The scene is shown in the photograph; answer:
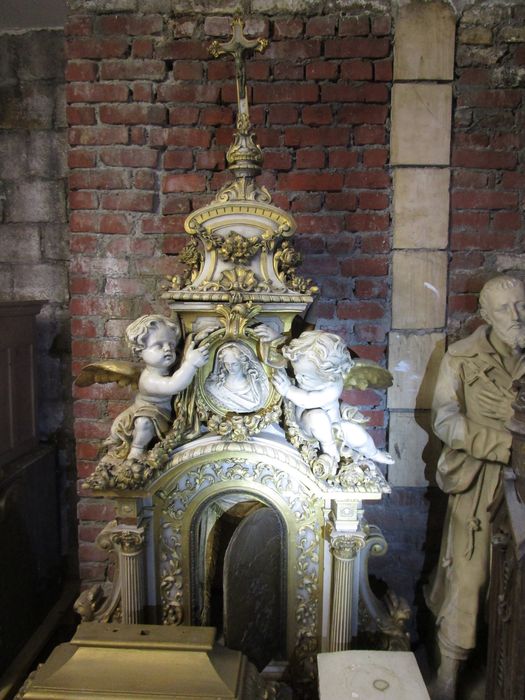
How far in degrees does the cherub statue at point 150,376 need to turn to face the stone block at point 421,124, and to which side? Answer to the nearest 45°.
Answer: approximately 45° to its left

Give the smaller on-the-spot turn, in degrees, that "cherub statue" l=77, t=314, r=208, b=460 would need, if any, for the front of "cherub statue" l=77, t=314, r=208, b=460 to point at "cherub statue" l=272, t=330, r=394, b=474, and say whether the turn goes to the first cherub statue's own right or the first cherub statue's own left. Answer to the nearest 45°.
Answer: approximately 45° to the first cherub statue's own left

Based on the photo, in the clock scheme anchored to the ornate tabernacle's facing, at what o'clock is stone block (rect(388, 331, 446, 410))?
The stone block is roughly at 8 o'clock from the ornate tabernacle.

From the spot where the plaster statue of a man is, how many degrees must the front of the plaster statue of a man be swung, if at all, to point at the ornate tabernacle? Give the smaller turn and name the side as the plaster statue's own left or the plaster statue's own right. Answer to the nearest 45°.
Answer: approximately 90° to the plaster statue's own right

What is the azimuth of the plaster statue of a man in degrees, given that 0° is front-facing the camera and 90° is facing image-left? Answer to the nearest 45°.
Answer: approximately 315°

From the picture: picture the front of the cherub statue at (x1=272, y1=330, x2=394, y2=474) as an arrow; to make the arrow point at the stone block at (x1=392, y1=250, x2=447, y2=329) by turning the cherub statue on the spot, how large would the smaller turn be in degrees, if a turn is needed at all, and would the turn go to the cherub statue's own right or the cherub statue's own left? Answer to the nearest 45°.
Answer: approximately 180°

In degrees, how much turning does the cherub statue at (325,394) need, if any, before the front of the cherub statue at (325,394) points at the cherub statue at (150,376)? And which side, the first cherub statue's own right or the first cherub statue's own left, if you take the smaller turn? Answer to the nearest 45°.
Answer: approximately 45° to the first cherub statue's own right

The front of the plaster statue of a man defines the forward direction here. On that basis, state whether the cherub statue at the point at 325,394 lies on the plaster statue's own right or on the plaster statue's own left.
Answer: on the plaster statue's own right
